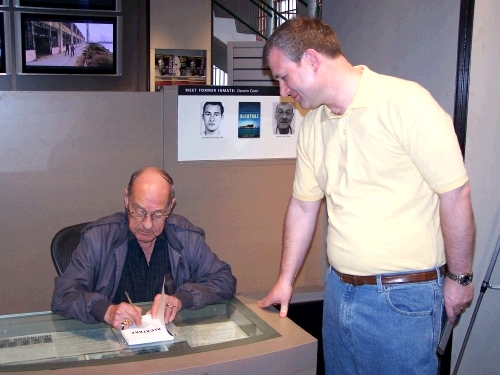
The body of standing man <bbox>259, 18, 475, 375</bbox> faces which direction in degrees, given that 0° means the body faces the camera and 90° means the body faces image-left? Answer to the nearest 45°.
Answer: approximately 45°

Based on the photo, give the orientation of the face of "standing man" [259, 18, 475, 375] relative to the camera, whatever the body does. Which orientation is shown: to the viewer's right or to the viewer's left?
to the viewer's left

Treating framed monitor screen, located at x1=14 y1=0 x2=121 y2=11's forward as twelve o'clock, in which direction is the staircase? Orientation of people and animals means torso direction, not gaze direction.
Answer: The staircase is roughly at 9 o'clock from the framed monitor screen.

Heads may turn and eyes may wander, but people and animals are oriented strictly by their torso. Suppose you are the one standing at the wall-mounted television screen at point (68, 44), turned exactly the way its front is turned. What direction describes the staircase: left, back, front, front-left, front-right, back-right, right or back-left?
left

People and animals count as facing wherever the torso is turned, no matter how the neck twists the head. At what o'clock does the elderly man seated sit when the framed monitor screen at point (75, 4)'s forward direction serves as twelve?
The elderly man seated is roughly at 12 o'clock from the framed monitor screen.

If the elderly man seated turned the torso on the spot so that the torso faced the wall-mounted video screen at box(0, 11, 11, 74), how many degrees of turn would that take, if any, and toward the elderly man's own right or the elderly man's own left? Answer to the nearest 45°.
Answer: approximately 180°

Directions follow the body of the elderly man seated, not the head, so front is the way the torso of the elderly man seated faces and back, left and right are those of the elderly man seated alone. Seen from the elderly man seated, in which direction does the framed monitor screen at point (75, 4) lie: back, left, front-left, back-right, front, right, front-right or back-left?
back

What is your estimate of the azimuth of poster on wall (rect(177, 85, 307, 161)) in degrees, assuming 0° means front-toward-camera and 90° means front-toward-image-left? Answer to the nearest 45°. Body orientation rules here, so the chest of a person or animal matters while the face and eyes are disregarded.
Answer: approximately 0°

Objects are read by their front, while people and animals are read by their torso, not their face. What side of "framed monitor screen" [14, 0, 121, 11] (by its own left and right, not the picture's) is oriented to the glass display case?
front

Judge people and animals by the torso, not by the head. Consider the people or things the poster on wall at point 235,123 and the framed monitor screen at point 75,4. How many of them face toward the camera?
2

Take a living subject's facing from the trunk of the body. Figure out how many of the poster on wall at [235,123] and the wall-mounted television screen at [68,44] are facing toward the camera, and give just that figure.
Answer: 2

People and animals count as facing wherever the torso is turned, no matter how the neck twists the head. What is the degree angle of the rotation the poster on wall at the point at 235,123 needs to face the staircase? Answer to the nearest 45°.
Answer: approximately 180°

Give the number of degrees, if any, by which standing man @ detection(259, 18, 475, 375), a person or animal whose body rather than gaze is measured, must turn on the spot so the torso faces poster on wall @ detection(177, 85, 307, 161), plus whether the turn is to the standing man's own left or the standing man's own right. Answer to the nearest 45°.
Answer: approximately 90° to the standing man's own right
